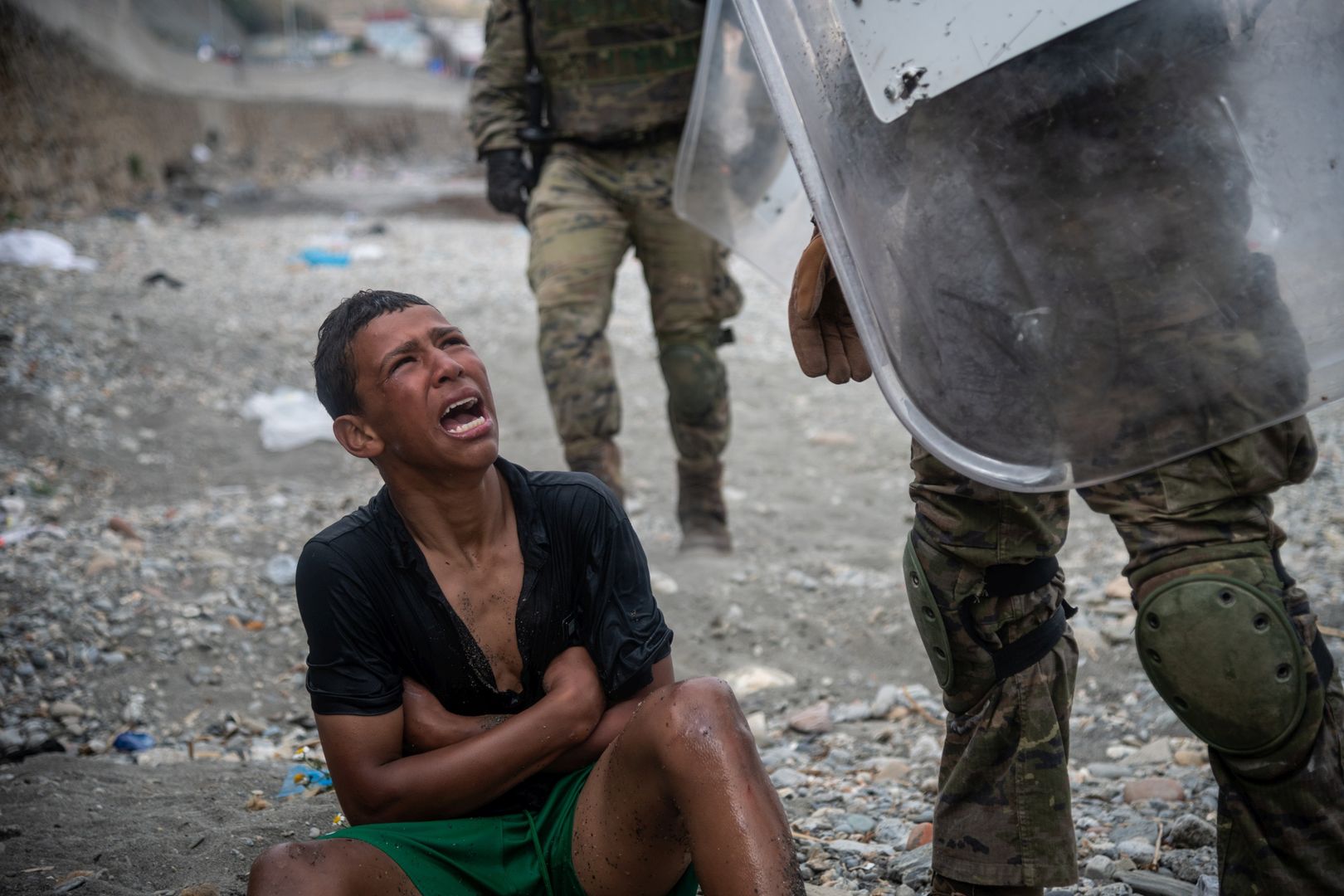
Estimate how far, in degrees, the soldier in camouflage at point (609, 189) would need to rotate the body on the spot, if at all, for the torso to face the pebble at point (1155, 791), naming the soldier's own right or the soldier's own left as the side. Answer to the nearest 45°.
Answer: approximately 45° to the soldier's own left

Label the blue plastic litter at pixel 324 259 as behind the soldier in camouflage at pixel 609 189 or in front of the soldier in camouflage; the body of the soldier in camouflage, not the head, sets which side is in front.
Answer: behind

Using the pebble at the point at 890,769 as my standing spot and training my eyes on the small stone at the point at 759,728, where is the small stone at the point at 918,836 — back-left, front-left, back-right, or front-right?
back-left

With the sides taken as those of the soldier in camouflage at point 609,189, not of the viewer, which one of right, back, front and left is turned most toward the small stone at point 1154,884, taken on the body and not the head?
front

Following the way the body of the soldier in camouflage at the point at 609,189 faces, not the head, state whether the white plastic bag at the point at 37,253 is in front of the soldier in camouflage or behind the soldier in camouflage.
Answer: behind

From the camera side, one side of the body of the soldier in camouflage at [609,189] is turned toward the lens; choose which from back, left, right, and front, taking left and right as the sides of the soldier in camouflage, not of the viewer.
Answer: front

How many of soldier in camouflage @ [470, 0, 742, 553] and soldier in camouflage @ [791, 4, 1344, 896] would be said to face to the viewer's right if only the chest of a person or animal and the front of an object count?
0

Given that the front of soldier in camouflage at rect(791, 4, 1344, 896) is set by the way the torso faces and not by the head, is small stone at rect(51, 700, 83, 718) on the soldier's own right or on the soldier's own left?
on the soldier's own right

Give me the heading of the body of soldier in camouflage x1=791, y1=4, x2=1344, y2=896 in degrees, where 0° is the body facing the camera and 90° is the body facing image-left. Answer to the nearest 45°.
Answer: approximately 45°

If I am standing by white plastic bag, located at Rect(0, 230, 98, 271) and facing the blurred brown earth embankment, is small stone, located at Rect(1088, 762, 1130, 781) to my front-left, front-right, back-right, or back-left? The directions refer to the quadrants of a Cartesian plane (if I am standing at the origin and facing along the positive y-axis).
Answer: back-right

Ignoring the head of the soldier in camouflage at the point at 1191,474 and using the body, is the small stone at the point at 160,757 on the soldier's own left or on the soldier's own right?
on the soldier's own right

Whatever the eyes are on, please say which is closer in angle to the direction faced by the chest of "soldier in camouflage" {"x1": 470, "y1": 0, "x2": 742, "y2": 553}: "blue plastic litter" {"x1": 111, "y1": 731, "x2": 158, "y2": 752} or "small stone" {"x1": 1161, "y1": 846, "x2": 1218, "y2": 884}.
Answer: the small stone
